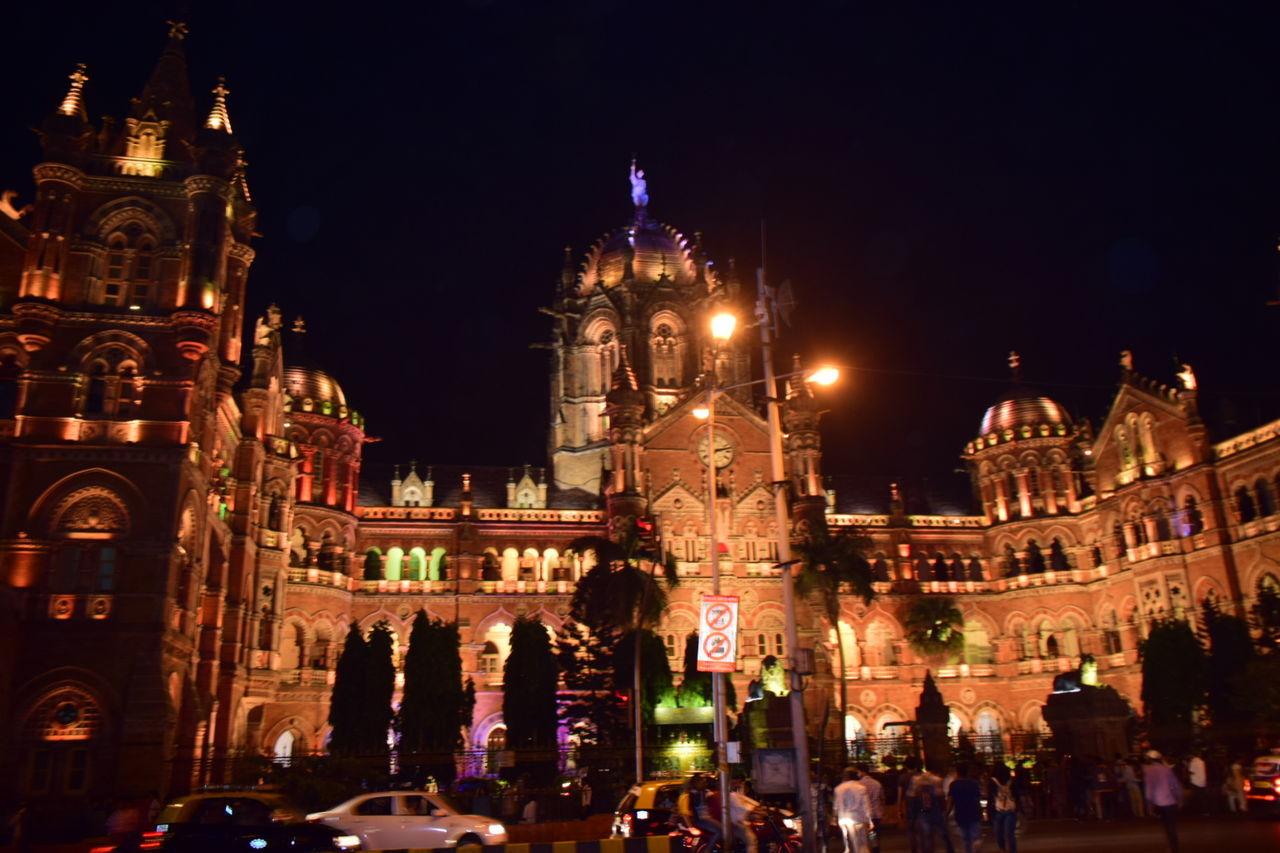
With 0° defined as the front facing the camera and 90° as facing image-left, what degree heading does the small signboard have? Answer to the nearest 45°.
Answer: approximately 0°

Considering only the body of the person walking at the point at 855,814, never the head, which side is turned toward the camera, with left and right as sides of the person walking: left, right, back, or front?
back

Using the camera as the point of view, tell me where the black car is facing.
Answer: facing to the right of the viewer

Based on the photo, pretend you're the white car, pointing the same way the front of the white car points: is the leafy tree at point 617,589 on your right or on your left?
on your left

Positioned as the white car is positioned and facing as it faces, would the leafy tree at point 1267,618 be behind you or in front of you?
in front

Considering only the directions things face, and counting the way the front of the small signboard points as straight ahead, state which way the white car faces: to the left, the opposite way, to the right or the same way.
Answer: to the left

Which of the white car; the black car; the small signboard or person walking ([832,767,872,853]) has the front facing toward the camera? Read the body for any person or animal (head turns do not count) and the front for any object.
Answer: the small signboard

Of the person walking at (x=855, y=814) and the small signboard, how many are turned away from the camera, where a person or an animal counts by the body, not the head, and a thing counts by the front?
1

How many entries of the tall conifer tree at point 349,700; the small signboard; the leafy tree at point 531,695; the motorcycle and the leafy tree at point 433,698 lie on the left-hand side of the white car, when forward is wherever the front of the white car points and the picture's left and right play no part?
3

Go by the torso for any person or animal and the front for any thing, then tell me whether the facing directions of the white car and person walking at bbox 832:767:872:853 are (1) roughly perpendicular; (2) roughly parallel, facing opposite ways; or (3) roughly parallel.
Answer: roughly perpendicular

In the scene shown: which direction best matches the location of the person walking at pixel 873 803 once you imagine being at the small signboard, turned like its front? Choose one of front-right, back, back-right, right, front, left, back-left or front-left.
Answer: back-left

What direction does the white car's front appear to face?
to the viewer's right

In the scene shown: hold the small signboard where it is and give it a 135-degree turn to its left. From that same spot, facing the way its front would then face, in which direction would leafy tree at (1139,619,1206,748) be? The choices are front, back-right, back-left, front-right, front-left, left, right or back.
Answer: front

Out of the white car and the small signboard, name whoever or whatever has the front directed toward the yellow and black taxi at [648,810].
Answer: the white car

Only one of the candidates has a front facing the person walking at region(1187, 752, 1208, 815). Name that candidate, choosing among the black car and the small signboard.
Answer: the black car

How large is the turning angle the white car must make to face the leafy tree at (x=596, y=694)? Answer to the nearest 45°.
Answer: approximately 90° to its left

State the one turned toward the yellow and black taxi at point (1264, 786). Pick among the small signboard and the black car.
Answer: the black car

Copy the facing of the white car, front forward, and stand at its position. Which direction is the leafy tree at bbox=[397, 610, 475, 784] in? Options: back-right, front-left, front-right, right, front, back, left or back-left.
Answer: left
